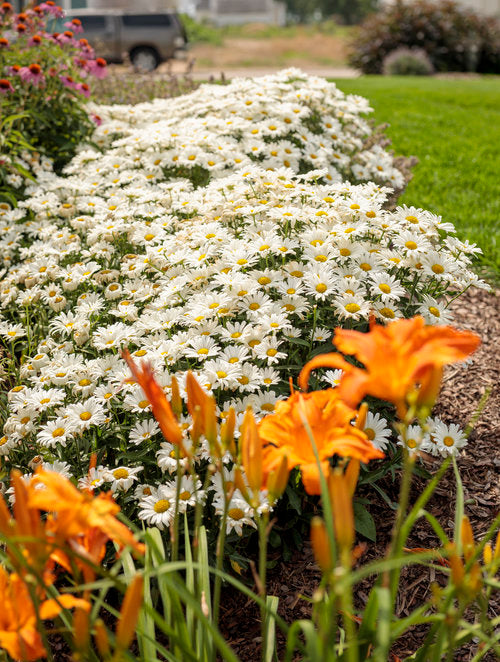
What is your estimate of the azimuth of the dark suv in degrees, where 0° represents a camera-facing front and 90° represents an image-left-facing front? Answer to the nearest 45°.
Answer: approximately 90°

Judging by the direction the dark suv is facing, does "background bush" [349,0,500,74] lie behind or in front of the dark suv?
behind

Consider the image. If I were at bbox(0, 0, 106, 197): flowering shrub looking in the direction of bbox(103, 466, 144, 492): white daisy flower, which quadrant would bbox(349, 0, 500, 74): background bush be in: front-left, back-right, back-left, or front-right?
back-left
